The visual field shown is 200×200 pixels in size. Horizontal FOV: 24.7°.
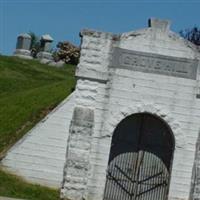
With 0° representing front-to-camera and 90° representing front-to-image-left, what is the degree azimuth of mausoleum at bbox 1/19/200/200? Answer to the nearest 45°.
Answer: approximately 0°

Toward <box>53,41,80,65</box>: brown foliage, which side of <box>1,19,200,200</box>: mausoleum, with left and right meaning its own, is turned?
back

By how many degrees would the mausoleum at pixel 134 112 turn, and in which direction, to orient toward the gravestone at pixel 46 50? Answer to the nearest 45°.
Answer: approximately 180°

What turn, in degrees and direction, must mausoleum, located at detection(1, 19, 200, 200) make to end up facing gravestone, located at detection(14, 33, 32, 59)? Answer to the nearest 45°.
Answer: approximately 180°
